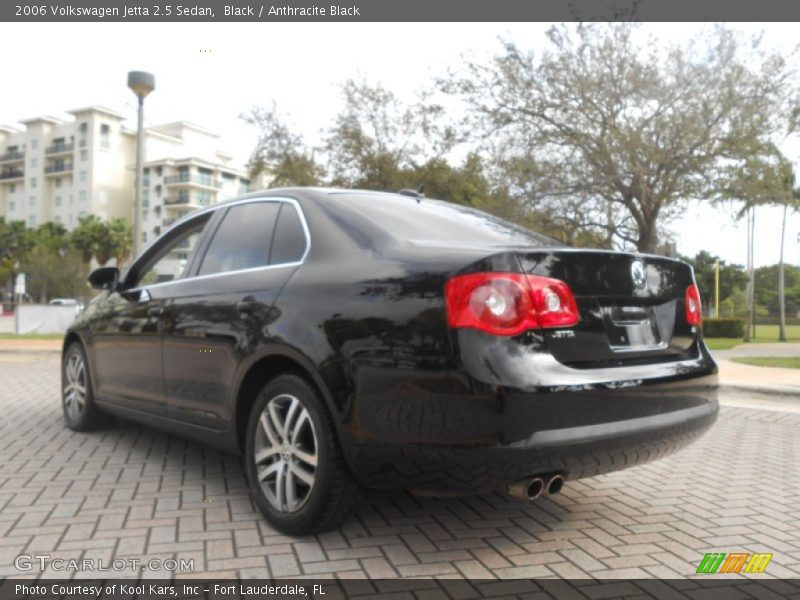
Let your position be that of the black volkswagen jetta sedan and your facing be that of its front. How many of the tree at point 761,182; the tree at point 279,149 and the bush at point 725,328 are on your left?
0

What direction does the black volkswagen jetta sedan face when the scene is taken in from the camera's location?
facing away from the viewer and to the left of the viewer

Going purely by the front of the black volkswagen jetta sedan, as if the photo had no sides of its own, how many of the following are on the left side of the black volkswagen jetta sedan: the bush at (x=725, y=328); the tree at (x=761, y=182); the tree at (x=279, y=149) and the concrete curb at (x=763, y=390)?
0

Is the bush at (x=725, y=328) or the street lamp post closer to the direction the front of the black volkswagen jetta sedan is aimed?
the street lamp post

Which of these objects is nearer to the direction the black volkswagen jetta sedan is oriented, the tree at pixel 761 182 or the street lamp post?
the street lamp post

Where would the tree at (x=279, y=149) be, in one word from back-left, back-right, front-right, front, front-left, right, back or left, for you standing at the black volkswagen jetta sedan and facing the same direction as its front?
front-right

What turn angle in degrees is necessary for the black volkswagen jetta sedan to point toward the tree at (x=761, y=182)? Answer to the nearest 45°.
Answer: approximately 90° to its right

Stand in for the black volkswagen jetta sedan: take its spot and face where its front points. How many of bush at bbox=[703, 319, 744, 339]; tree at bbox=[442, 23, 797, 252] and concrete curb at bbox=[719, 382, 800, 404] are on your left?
0

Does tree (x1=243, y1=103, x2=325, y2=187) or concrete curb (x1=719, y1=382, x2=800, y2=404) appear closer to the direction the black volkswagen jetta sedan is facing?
the tree

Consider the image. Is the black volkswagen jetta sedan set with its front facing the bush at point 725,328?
no

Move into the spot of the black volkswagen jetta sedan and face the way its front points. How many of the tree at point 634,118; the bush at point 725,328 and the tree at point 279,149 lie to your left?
0

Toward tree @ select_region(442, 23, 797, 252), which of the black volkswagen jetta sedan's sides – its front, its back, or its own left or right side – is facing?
right

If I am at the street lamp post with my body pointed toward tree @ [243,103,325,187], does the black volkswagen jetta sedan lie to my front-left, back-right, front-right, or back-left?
back-right

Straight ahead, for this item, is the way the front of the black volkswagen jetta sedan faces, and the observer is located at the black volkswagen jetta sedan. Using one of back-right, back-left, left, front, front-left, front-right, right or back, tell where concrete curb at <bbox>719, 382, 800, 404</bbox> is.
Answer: right

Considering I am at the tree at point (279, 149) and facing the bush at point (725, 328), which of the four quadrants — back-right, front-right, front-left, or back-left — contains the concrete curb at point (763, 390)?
front-right

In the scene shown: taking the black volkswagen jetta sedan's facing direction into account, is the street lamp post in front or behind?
in front

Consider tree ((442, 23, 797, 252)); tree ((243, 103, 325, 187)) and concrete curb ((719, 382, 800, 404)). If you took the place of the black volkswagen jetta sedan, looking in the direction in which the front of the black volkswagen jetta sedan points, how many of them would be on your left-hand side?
0
